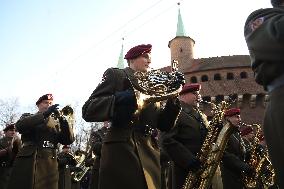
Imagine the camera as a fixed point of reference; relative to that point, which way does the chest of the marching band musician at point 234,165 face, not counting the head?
to the viewer's right

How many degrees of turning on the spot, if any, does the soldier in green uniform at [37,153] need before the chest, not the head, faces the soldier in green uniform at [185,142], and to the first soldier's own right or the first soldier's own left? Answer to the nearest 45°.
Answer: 0° — they already face them

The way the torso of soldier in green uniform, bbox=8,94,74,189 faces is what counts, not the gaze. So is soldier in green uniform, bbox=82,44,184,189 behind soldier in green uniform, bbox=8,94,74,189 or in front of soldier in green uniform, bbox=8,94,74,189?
in front

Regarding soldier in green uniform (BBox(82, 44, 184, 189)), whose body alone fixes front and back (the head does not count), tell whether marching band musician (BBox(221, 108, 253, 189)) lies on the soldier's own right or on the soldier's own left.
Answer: on the soldier's own left

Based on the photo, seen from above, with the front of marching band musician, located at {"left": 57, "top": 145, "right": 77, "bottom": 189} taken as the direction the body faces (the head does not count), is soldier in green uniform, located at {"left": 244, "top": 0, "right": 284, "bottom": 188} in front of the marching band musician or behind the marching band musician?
in front

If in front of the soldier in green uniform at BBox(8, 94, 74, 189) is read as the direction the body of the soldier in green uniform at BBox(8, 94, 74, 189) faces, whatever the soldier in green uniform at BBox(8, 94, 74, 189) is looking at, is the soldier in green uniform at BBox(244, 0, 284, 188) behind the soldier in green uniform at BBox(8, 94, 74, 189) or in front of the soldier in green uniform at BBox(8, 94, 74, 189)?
in front

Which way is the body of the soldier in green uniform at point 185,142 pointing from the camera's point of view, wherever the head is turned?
to the viewer's right

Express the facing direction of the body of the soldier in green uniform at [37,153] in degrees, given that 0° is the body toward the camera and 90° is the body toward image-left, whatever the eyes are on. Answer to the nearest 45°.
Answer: approximately 315°

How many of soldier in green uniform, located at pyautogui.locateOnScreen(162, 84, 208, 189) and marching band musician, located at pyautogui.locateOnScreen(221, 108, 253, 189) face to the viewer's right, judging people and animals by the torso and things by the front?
2

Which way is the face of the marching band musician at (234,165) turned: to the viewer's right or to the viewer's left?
to the viewer's right
